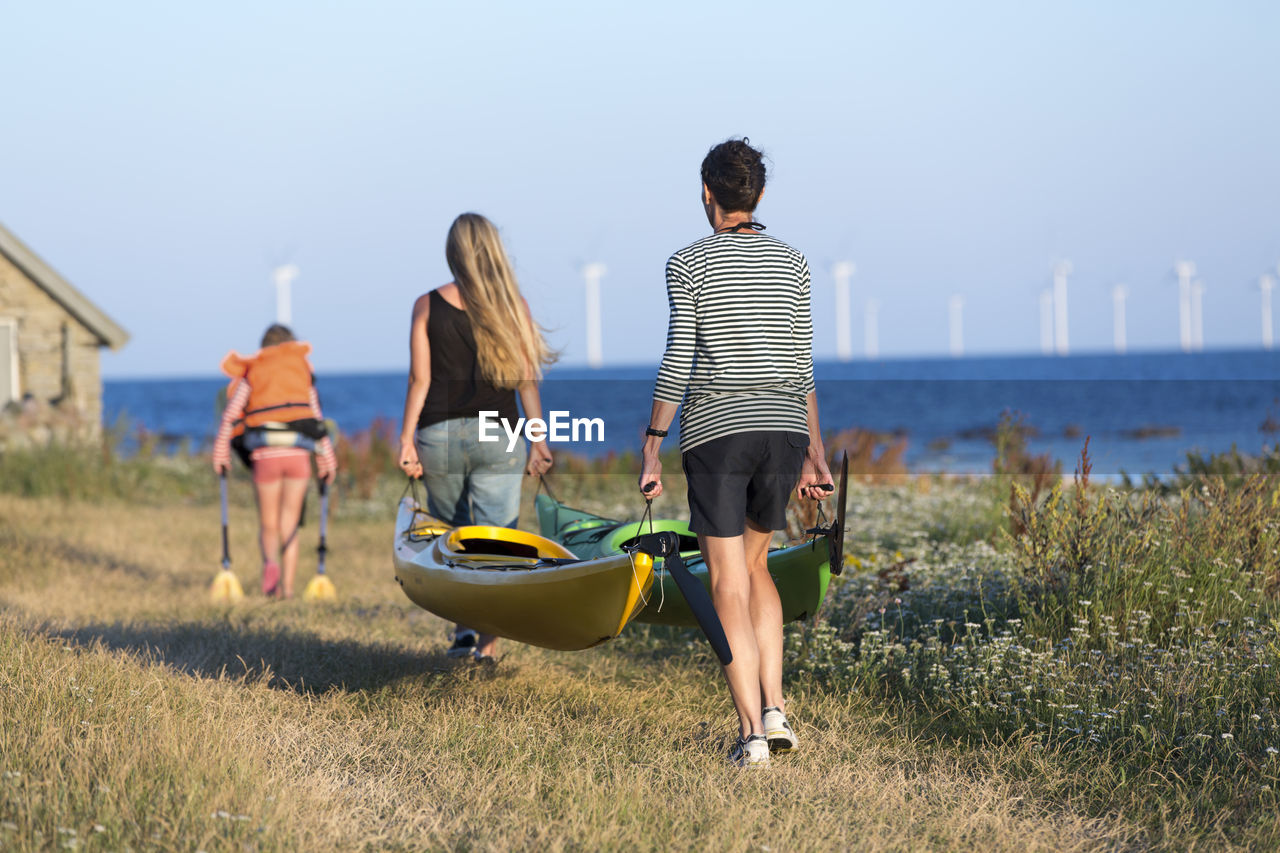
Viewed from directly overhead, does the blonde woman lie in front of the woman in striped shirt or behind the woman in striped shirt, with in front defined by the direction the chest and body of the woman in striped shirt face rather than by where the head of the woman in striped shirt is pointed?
in front

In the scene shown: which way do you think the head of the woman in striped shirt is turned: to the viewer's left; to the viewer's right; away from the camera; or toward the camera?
away from the camera

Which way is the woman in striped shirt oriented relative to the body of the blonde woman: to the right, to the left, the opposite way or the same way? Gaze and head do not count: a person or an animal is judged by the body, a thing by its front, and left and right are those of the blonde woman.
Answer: the same way

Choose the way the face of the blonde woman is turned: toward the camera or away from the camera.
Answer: away from the camera

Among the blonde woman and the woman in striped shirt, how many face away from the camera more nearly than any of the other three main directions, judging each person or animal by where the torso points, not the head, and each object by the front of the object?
2

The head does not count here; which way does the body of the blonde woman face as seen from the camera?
away from the camera

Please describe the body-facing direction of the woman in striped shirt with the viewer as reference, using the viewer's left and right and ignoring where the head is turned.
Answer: facing away from the viewer
